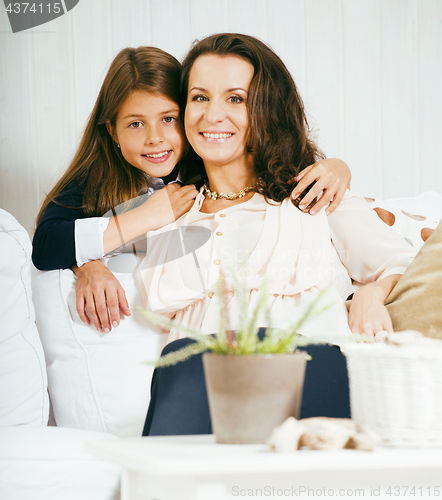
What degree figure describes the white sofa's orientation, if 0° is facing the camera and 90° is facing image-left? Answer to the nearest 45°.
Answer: approximately 0°

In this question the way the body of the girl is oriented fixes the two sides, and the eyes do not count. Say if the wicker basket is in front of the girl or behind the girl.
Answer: in front
